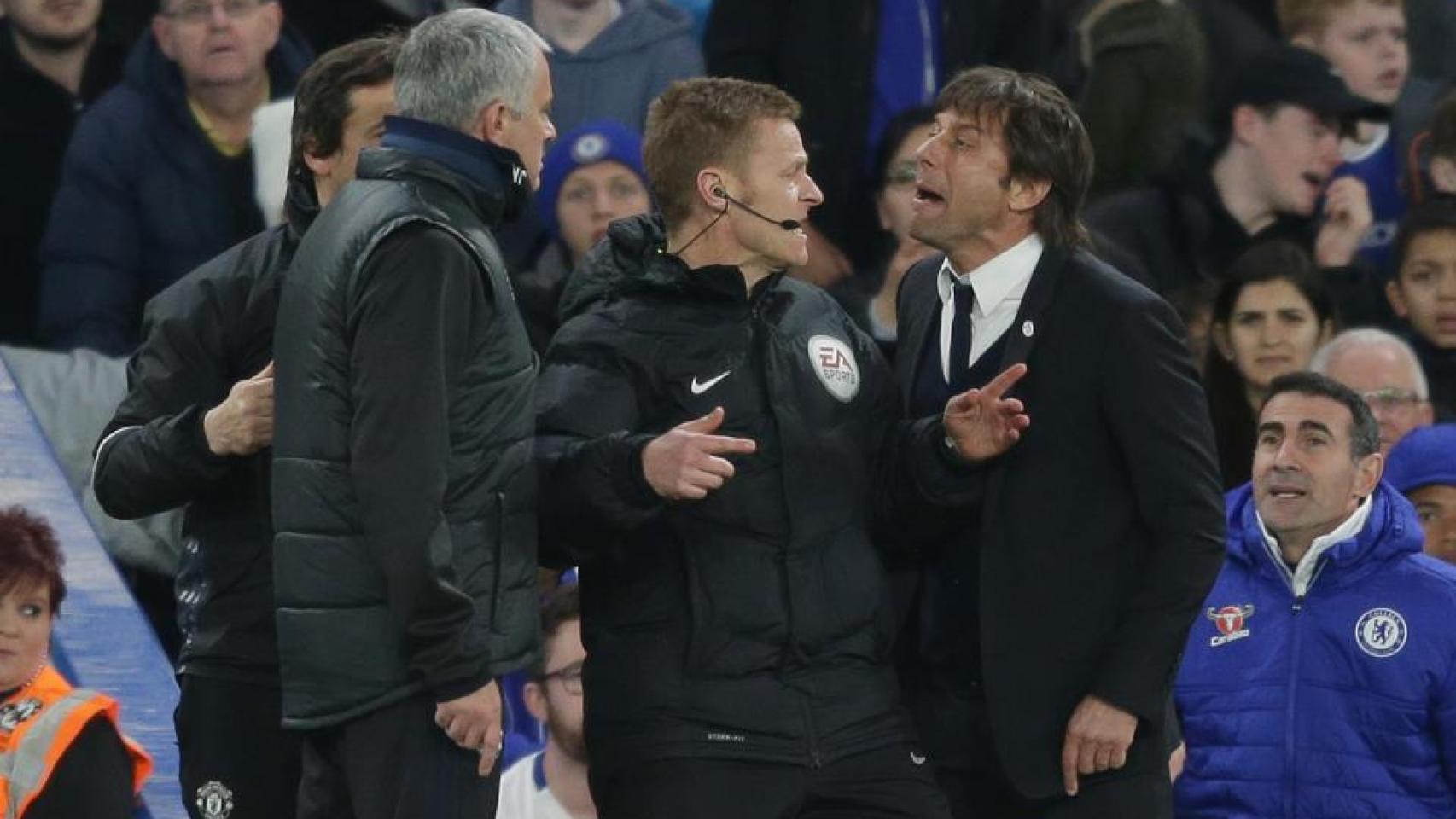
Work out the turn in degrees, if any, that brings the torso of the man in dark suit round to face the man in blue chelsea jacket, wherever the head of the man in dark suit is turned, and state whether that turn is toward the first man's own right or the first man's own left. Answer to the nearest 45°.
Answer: approximately 180°

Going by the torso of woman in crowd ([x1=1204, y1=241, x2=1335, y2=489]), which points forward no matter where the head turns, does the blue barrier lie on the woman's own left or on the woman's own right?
on the woman's own right

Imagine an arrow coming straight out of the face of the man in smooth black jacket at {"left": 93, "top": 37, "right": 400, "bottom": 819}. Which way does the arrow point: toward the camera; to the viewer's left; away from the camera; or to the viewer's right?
to the viewer's right

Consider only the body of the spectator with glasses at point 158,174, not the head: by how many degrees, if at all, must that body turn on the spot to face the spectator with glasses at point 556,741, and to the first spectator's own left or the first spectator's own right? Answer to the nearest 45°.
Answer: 0° — they already face them

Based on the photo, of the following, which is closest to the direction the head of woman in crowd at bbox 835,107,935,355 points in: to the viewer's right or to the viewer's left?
to the viewer's left

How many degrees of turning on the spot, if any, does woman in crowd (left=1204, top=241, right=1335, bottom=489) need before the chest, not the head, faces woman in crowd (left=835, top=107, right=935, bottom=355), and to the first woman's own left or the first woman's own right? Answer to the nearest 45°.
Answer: approximately 90° to the first woman's own right

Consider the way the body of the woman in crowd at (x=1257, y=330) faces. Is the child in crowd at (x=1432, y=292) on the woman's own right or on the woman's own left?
on the woman's own left
